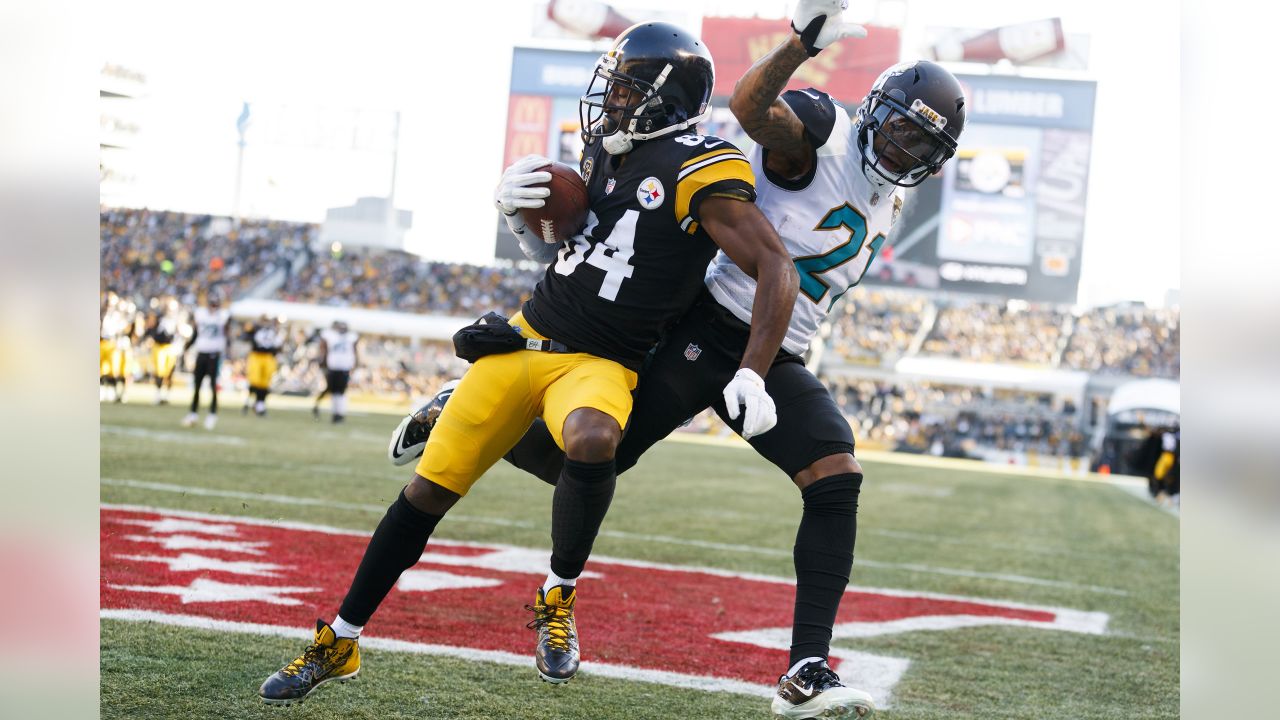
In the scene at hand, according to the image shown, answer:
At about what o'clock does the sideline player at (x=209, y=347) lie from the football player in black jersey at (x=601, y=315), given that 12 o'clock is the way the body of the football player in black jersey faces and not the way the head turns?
The sideline player is roughly at 4 o'clock from the football player in black jersey.

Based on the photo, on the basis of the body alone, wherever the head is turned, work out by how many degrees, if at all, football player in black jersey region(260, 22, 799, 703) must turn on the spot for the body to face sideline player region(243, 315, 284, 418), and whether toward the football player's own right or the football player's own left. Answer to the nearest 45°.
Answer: approximately 135° to the football player's own right

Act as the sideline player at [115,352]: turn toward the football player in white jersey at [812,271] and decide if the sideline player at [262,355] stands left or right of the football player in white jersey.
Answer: left

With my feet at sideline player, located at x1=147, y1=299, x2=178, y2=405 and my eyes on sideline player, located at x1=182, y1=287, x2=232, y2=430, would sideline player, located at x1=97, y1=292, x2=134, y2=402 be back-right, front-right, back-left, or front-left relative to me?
back-right

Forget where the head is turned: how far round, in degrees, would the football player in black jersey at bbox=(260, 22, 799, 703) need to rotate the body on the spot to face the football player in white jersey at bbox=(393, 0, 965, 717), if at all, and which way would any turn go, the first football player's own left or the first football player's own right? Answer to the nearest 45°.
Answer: approximately 135° to the first football player's own left

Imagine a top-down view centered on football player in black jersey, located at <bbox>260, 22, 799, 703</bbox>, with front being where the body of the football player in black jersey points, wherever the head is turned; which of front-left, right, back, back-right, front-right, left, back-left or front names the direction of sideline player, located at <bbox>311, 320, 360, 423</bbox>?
back-right

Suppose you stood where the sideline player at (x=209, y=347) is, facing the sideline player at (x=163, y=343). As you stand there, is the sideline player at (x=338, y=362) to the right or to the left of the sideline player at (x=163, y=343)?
right

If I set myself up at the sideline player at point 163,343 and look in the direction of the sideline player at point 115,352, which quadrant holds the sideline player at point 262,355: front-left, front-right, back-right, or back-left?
back-left

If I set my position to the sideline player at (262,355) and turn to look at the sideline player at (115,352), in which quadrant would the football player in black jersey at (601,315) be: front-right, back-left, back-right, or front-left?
back-left

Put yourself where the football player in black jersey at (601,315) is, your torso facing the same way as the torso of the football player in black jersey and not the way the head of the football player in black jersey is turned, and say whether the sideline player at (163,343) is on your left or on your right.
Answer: on your right

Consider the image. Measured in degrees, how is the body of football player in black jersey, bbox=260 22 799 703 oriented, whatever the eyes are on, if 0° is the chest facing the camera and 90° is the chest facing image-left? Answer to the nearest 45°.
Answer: approximately 45°
